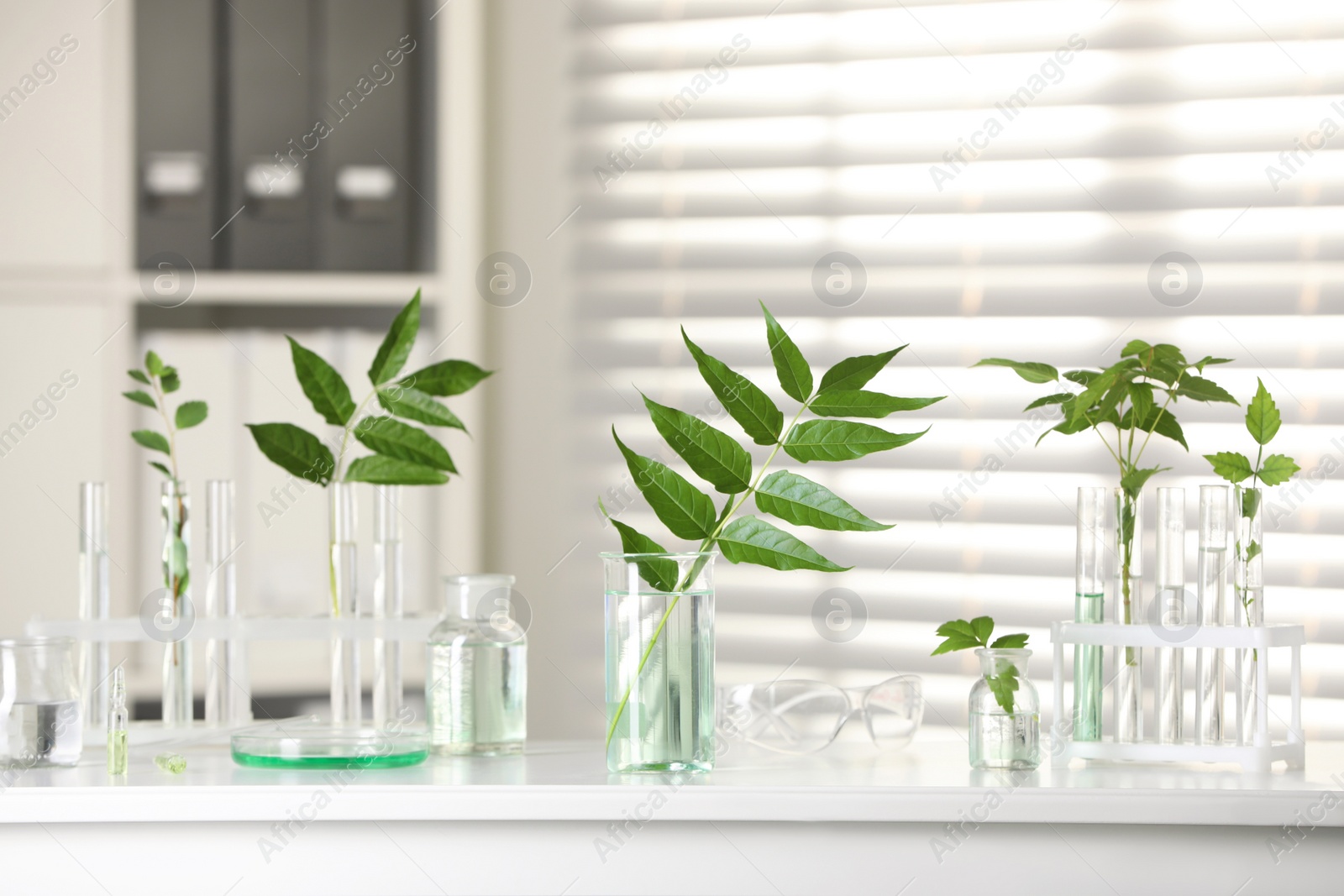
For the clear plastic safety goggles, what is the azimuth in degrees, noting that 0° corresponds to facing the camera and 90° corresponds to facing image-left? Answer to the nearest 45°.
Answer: approximately 315°
